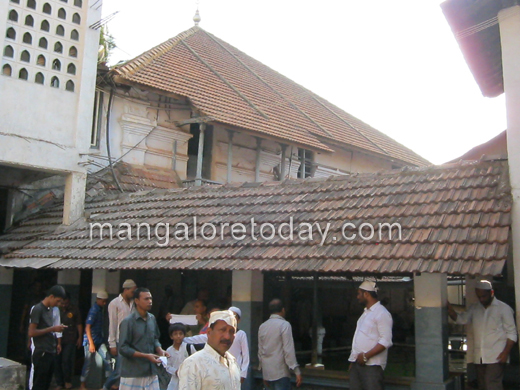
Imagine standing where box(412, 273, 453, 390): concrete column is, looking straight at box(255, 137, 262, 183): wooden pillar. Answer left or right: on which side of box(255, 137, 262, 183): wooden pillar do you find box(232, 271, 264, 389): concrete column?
left

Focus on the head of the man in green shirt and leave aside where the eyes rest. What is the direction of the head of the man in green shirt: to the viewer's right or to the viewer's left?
to the viewer's right

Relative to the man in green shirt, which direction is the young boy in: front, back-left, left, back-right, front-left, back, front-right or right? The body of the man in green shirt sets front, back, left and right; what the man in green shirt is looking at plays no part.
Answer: left

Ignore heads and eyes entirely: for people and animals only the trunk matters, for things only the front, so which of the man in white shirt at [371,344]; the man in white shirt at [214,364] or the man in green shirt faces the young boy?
the man in white shirt at [371,344]

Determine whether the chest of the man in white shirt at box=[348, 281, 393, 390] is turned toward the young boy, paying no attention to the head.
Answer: yes

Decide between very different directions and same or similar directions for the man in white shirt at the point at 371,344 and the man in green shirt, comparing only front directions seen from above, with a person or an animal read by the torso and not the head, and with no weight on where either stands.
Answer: very different directions

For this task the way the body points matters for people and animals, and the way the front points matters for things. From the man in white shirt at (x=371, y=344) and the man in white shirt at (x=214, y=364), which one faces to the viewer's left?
the man in white shirt at (x=371, y=344)

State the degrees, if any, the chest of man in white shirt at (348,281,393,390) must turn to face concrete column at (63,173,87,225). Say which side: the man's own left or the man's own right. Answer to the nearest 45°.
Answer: approximately 45° to the man's own right

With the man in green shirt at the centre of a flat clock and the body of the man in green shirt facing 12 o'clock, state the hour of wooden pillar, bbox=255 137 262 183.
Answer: The wooden pillar is roughly at 8 o'clock from the man in green shirt.

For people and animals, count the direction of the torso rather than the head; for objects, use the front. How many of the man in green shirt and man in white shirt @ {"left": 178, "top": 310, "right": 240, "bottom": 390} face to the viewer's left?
0

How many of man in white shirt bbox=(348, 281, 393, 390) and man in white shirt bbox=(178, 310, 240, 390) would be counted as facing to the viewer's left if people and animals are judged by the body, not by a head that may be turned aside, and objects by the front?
1

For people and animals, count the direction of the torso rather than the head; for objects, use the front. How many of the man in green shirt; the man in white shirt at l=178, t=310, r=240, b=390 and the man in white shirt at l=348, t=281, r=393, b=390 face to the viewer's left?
1

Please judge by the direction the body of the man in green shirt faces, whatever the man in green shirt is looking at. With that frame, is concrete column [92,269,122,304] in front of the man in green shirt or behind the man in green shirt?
behind

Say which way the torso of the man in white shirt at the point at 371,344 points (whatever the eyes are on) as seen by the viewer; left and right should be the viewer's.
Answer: facing to the left of the viewer

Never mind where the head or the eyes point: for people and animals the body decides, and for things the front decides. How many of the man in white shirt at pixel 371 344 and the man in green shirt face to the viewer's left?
1
